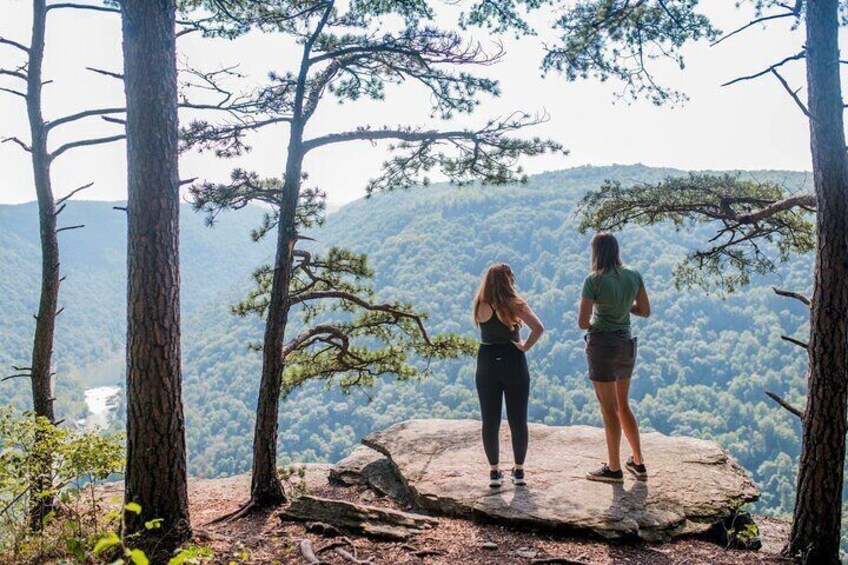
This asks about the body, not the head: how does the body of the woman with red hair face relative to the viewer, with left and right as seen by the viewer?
facing away from the viewer

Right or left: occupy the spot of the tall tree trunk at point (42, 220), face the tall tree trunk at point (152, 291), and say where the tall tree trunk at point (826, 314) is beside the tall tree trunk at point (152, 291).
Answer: left

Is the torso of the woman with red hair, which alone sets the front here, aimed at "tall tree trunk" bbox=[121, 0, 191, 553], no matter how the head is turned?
no

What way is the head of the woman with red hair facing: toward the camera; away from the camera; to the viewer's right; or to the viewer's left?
away from the camera

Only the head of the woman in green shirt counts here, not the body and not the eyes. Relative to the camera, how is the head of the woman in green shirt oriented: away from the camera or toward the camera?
away from the camera

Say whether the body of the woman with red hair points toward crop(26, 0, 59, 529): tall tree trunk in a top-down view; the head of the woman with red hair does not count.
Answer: no

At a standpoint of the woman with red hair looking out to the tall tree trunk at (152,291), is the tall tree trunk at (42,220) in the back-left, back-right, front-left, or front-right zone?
front-right

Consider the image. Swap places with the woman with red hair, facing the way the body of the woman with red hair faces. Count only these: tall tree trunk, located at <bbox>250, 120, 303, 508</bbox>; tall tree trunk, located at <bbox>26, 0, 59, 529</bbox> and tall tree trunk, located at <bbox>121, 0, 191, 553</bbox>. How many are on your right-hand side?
0

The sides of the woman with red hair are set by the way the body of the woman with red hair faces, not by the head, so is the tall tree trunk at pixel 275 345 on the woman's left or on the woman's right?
on the woman's left
